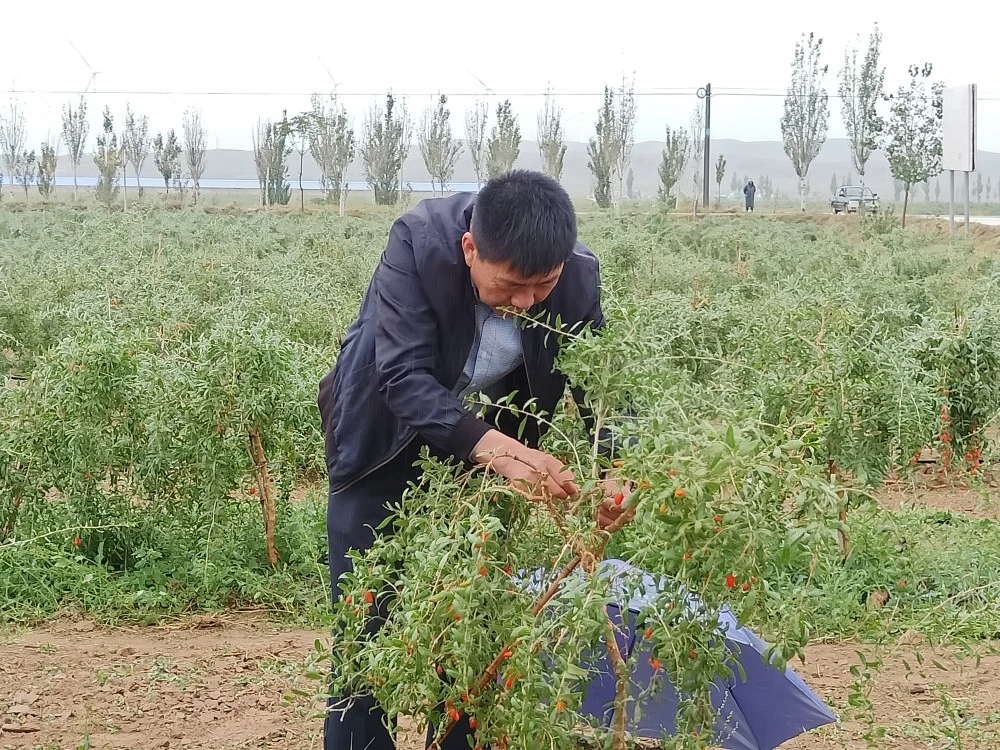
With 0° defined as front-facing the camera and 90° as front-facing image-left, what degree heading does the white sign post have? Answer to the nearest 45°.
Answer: approximately 45°

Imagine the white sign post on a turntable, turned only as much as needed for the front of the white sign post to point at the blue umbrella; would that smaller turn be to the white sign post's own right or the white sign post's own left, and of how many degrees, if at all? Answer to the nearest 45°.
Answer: approximately 45° to the white sign post's own left

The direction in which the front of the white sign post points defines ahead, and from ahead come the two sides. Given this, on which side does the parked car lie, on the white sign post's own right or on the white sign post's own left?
on the white sign post's own right
